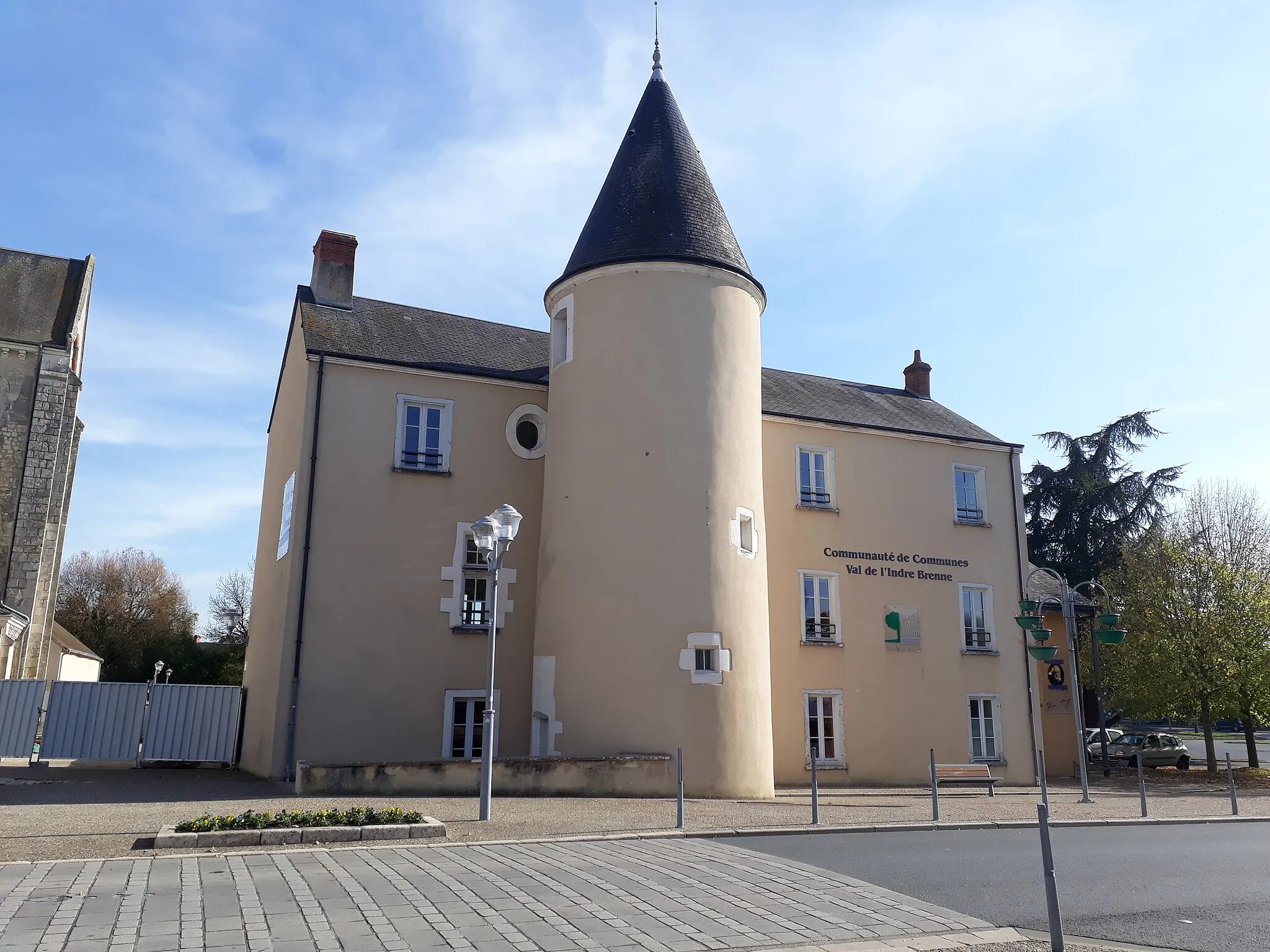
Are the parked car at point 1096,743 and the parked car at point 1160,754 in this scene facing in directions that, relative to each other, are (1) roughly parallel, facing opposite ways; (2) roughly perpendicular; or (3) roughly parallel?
roughly parallel

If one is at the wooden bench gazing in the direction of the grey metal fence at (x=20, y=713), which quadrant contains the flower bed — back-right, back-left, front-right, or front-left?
front-left

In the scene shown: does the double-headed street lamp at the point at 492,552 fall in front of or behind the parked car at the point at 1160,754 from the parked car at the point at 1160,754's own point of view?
in front

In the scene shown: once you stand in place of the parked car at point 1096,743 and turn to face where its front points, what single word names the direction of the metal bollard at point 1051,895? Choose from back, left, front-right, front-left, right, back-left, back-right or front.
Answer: front-left

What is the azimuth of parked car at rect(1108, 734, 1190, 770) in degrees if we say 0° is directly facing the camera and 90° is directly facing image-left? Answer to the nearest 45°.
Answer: approximately 45°

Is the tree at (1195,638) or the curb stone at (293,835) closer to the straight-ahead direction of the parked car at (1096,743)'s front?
the curb stone

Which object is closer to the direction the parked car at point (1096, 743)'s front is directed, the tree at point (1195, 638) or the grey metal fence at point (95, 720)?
the grey metal fence

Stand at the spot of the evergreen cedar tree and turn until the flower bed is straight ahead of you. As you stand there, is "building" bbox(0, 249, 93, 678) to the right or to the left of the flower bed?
right

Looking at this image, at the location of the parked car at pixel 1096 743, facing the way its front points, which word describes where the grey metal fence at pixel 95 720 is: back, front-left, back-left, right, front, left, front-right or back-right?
front

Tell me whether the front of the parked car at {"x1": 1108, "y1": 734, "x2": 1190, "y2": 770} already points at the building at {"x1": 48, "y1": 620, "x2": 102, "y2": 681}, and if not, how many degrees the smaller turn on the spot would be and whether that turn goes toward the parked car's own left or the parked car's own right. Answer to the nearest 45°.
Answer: approximately 45° to the parked car's own right

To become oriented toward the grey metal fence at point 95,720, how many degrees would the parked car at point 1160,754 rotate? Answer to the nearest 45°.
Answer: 0° — it already faces it

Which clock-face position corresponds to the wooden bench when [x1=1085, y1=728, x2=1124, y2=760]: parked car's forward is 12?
The wooden bench is roughly at 11 o'clock from the parked car.

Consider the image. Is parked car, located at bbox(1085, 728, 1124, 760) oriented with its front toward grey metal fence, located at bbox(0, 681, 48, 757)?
yes

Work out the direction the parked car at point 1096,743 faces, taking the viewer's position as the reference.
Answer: facing the viewer and to the left of the viewer

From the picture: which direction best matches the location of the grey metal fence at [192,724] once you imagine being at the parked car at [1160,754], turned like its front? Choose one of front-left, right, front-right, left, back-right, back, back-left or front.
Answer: front

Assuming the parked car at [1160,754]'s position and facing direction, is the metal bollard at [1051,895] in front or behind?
in front

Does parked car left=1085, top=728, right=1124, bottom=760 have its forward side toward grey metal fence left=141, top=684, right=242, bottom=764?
yes

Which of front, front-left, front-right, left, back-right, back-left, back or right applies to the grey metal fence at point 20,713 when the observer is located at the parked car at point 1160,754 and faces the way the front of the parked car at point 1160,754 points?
front
